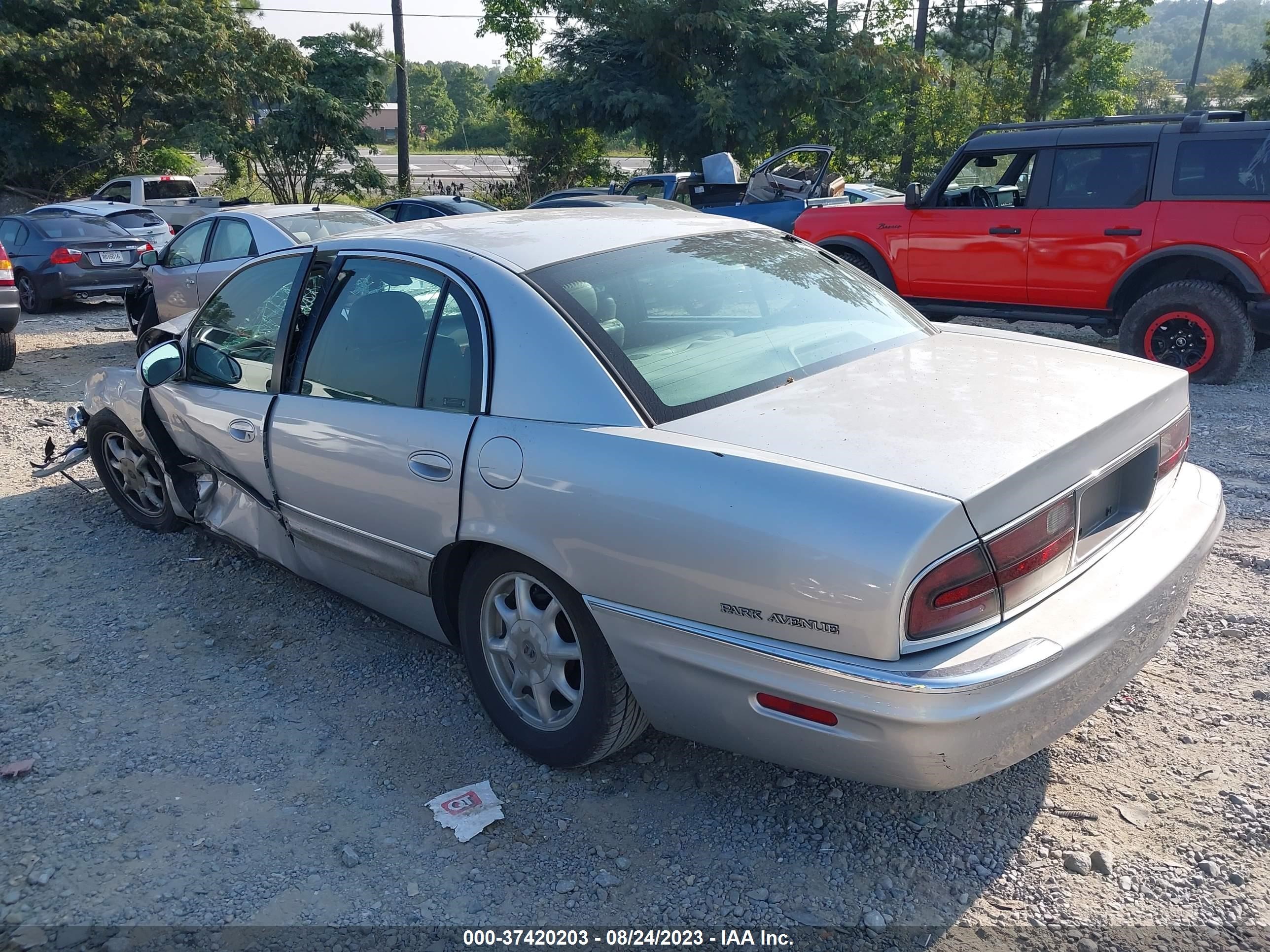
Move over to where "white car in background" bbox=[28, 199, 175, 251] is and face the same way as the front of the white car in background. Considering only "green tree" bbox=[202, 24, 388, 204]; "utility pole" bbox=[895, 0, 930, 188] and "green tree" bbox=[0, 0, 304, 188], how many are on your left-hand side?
0

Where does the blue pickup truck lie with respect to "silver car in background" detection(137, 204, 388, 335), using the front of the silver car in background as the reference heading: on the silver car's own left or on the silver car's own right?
on the silver car's own right

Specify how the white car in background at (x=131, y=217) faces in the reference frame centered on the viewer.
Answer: facing away from the viewer and to the left of the viewer

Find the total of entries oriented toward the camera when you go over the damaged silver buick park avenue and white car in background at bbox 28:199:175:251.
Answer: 0

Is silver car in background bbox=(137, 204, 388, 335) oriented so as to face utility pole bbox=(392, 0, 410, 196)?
no

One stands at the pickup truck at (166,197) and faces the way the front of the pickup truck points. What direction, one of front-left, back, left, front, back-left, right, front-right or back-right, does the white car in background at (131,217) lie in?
back-left

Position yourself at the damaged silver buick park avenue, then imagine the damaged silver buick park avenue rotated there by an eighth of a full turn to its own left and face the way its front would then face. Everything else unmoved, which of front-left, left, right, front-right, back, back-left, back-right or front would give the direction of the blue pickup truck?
right

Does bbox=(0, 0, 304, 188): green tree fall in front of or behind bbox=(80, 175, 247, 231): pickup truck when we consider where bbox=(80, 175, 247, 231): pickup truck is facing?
in front

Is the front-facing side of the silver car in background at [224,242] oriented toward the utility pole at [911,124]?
no

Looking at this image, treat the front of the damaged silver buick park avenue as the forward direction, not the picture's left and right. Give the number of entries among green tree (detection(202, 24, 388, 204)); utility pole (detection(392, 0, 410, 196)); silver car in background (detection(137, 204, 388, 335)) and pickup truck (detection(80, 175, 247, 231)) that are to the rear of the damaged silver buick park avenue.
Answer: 0

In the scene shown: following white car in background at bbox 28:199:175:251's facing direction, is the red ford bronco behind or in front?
behind

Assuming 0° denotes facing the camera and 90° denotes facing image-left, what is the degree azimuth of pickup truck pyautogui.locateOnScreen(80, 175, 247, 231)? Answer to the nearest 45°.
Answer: approximately 135°

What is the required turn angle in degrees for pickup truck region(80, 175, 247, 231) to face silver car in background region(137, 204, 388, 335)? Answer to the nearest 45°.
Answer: approximately 135° to its left

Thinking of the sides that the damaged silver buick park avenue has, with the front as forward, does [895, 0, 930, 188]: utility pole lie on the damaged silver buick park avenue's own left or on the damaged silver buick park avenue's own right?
on the damaged silver buick park avenue's own right

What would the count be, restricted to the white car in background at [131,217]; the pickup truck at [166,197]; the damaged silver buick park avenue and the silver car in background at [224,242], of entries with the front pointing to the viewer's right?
0
